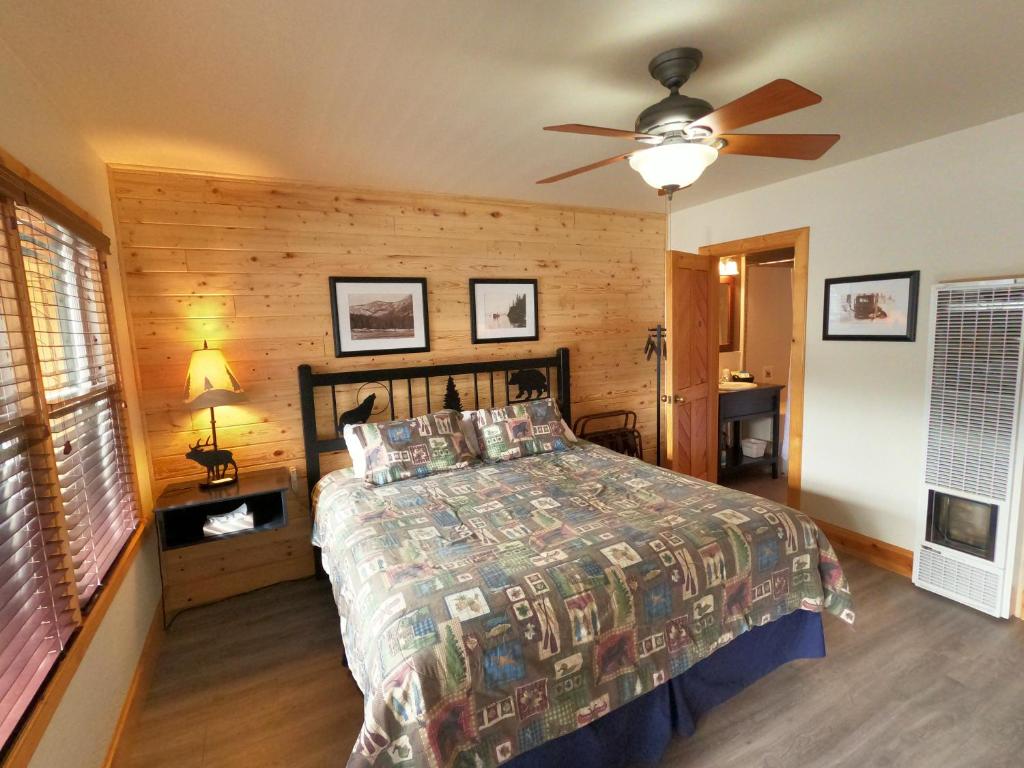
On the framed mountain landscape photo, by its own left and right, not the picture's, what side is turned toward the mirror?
left

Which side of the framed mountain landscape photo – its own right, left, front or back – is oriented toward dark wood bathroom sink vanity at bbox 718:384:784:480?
left

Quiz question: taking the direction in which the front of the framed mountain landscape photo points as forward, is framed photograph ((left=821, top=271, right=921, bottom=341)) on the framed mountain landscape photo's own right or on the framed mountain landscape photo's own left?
on the framed mountain landscape photo's own left

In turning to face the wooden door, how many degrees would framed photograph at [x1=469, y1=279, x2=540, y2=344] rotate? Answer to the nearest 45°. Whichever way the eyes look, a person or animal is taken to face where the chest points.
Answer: approximately 90° to its left

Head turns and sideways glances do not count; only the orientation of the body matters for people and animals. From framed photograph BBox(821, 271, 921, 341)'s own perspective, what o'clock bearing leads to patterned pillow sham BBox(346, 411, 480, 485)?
The patterned pillow sham is roughly at 12 o'clock from the framed photograph.

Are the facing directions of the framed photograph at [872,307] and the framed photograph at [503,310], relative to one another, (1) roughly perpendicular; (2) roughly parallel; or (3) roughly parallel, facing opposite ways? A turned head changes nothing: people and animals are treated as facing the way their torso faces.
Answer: roughly perpendicular

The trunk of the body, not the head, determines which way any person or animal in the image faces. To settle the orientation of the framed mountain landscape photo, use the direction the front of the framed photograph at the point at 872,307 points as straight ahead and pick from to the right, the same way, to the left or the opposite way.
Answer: to the left

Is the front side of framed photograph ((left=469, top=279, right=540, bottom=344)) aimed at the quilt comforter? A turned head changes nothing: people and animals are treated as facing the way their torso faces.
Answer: yes

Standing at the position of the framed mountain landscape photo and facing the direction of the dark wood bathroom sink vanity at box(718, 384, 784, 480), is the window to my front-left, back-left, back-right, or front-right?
back-right

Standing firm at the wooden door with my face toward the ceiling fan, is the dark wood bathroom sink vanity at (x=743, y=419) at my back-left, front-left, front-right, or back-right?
back-left

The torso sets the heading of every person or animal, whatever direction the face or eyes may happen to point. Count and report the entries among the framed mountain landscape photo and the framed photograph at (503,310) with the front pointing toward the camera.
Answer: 2

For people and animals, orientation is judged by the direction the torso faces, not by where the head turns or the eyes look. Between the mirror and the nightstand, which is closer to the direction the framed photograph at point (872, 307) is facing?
the nightstand
